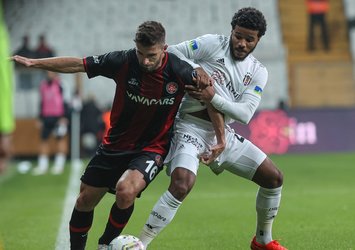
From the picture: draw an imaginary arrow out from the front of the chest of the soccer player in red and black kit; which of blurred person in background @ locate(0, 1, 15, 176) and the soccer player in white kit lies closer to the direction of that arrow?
the blurred person in background

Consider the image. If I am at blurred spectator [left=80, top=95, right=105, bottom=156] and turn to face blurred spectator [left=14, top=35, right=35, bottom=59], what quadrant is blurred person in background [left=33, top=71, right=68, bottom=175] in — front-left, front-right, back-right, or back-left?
back-left

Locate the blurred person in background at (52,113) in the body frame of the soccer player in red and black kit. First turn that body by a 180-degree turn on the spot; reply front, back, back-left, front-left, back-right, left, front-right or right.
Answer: front

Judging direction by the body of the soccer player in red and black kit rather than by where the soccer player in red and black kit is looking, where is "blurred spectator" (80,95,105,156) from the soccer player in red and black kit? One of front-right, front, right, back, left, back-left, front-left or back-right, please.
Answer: back

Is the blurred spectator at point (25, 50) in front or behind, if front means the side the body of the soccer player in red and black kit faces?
behind

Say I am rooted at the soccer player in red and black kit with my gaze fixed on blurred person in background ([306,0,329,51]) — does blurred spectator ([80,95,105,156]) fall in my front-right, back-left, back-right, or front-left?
front-left

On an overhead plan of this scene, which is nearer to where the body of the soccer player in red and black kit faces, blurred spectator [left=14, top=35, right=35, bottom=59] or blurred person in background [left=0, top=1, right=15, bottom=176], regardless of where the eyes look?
the blurred person in background

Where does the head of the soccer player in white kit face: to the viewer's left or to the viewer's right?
to the viewer's left

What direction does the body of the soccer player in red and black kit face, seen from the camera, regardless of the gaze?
toward the camera
